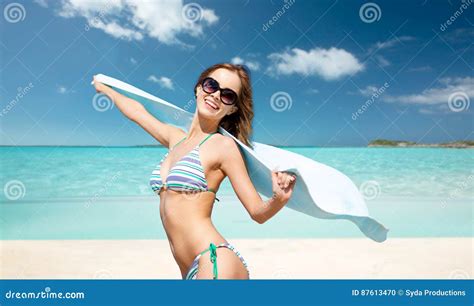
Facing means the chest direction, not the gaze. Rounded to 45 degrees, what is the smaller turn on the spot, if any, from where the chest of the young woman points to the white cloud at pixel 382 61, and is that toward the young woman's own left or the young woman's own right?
approximately 180°

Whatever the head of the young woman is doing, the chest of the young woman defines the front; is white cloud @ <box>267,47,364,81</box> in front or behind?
behind

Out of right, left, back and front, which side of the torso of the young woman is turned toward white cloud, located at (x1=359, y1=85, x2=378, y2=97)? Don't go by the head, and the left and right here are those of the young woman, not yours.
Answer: back

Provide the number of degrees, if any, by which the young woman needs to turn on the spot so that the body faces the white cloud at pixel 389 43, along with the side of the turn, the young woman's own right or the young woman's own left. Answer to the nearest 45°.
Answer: approximately 180°

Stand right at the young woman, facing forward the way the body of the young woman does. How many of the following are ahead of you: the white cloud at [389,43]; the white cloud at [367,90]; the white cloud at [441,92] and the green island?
0

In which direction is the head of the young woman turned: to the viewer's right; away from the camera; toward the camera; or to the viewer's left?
toward the camera

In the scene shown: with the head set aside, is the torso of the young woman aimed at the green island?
no

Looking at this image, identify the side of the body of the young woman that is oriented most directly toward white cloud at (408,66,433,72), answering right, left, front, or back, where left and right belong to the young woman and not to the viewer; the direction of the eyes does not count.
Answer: back

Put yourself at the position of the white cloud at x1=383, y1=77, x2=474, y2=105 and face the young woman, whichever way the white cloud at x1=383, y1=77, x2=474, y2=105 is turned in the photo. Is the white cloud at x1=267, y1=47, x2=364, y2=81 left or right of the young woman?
right

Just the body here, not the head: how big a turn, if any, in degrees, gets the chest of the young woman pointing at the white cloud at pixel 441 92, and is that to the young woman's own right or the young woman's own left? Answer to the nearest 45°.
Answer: approximately 180°
